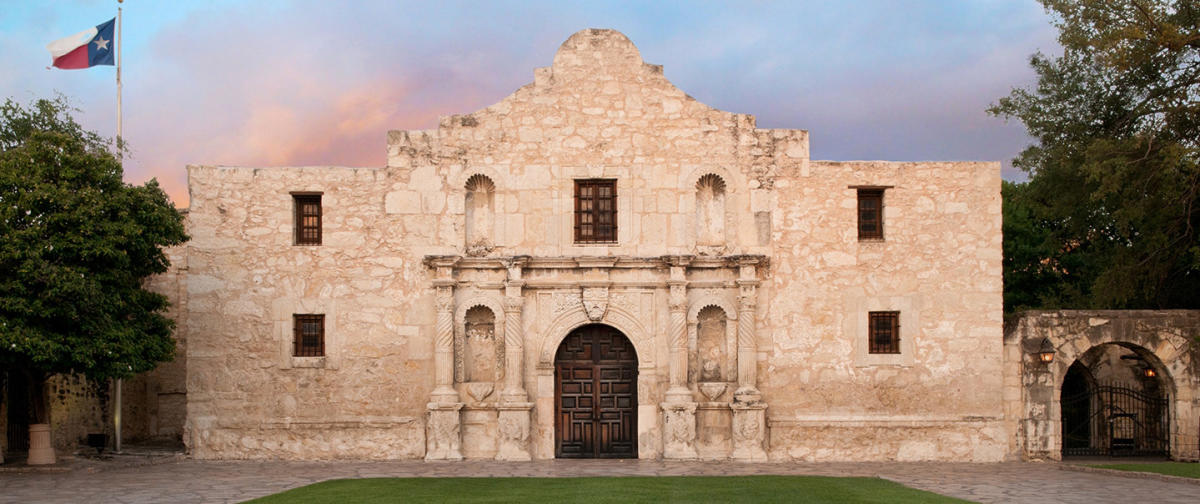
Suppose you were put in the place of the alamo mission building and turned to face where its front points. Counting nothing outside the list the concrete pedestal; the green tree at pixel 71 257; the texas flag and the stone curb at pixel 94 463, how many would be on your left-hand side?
0

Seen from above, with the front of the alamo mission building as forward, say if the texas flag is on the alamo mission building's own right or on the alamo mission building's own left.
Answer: on the alamo mission building's own right

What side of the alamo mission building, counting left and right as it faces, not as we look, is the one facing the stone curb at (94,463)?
right

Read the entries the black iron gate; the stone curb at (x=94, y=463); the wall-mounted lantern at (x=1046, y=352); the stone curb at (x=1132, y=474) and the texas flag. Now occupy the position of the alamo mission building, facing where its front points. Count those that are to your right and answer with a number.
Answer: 2

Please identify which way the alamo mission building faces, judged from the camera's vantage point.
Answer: facing the viewer

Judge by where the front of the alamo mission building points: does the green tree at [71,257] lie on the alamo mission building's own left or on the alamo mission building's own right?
on the alamo mission building's own right

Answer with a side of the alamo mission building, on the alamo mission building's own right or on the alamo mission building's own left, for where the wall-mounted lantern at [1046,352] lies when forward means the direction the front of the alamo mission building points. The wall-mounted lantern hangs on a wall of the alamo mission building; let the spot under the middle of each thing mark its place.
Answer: on the alamo mission building's own left

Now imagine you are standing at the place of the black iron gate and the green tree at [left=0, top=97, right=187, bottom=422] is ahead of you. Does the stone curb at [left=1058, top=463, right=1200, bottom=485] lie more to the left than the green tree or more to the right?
left

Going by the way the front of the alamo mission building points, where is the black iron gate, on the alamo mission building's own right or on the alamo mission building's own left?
on the alamo mission building's own left

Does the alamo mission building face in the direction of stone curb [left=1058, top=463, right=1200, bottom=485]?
no
